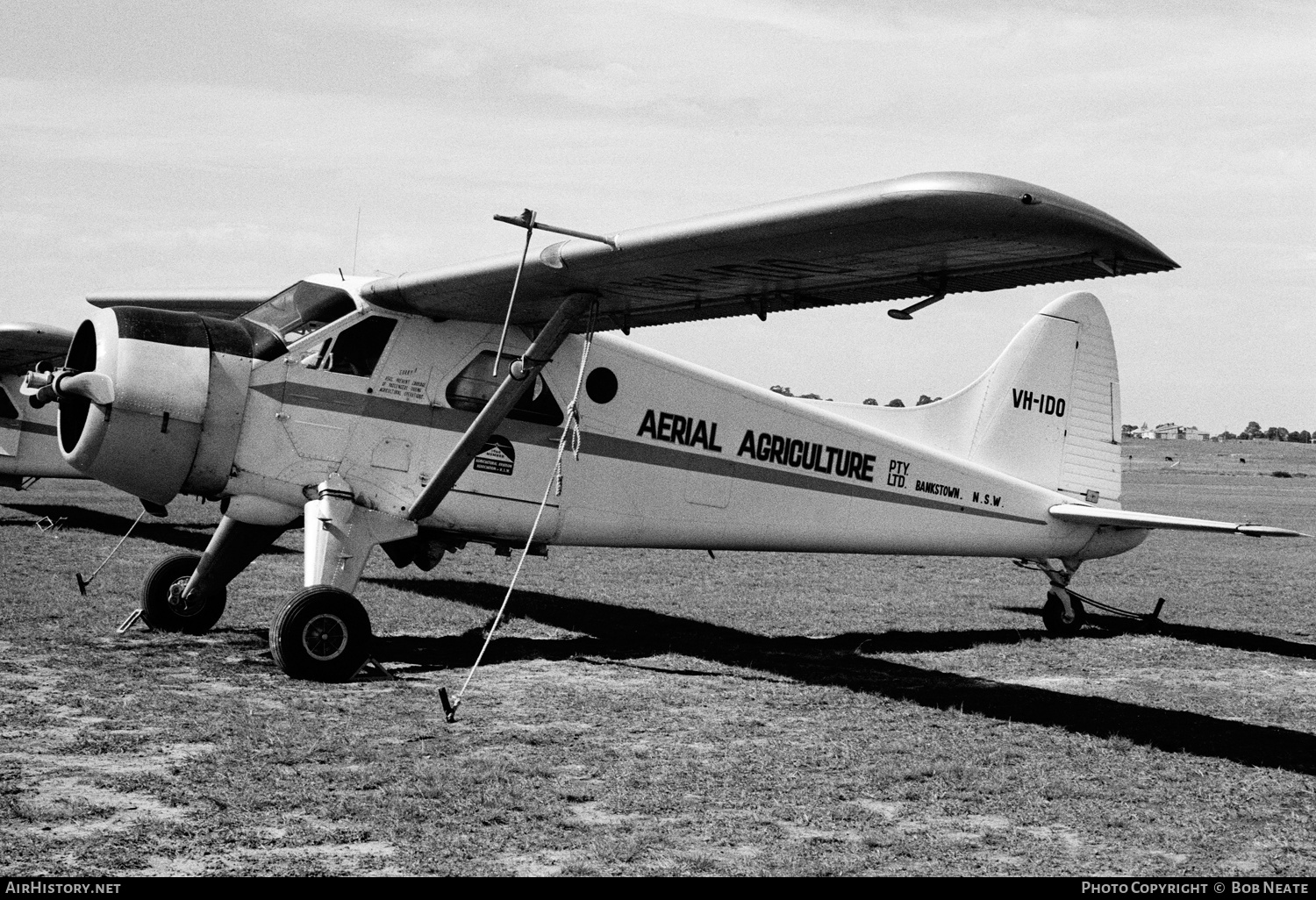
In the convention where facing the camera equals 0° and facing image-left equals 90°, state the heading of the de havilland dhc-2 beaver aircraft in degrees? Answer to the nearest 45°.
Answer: approximately 45°
